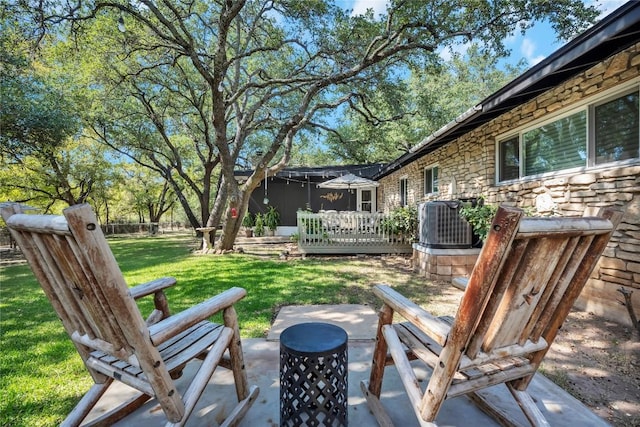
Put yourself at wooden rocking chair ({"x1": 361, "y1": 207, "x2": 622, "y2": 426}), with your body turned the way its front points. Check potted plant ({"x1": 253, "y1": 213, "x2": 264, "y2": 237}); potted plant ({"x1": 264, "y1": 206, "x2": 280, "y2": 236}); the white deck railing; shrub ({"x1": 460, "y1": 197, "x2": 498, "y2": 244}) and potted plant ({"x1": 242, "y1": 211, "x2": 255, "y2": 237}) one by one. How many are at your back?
0

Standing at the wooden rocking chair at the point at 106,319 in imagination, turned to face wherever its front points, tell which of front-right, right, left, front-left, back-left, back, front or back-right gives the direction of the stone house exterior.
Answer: front-right

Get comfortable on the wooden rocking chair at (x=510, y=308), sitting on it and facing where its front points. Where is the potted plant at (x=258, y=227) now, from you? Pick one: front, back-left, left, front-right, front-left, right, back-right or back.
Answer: front

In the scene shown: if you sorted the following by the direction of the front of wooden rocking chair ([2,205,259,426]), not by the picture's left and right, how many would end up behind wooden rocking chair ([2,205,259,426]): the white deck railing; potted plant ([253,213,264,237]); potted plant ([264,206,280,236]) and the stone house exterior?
0

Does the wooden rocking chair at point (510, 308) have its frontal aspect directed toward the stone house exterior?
no

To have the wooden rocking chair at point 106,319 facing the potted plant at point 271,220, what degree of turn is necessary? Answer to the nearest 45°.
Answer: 0° — it already faces it

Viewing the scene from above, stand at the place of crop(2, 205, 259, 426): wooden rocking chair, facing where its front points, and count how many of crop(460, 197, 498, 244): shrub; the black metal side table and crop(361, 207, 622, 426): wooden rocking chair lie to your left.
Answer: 0

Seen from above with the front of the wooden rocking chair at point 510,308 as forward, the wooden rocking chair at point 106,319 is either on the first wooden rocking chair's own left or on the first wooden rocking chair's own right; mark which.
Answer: on the first wooden rocking chair's own left

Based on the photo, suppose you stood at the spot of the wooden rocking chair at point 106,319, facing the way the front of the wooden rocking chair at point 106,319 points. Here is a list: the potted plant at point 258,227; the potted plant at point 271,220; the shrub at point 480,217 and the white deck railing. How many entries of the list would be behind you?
0

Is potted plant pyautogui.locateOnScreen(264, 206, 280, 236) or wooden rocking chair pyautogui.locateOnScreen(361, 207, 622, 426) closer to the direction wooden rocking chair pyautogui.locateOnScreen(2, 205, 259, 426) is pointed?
the potted plant

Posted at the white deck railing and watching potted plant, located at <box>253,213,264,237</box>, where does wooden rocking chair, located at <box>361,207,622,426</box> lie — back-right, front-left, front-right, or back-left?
back-left

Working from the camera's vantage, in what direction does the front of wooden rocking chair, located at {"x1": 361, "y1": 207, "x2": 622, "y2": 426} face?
facing away from the viewer and to the left of the viewer

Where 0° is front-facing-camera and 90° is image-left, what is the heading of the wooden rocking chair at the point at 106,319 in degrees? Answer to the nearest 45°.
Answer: approximately 225°

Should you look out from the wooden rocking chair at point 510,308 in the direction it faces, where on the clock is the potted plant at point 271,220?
The potted plant is roughly at 12 o'clock from the wooden rocking chair.

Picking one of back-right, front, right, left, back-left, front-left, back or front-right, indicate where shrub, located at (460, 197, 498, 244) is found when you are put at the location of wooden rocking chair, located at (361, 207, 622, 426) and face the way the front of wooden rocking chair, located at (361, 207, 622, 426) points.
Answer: front-right

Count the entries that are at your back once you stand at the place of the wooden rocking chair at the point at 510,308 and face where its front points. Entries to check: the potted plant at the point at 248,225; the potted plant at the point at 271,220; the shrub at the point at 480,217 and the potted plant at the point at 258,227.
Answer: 0

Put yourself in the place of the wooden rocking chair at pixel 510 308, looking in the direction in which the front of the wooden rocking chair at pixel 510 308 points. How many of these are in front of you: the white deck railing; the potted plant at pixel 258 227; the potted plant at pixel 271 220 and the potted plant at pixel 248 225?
4
